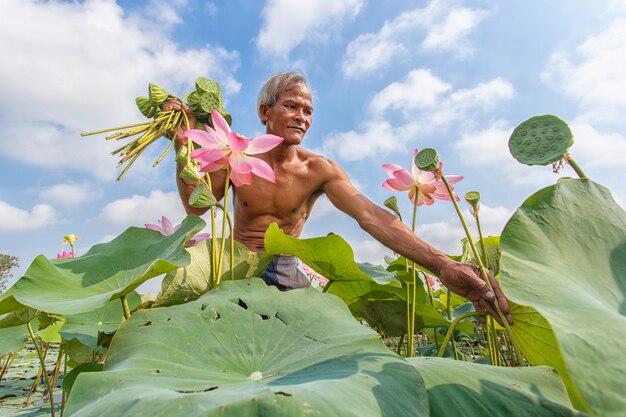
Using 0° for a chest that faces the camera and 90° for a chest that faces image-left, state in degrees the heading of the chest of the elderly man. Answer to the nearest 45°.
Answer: approximately 0°

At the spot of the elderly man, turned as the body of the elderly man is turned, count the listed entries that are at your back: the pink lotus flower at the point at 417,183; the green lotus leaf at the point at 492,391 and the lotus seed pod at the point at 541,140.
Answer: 0

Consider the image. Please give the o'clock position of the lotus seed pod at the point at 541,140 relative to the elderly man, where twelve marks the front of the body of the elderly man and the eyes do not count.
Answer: The lotus seed pod is roughly at 11 o'clock from the elderly man.

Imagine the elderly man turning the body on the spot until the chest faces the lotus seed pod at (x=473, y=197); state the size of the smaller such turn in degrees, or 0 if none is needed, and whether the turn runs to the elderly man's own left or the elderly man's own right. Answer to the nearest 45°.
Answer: approximately 45° to the elderly man's own left

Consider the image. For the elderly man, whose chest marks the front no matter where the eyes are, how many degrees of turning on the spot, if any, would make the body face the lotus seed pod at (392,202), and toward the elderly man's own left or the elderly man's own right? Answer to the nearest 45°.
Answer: approximately 45° to the elderly man's own left

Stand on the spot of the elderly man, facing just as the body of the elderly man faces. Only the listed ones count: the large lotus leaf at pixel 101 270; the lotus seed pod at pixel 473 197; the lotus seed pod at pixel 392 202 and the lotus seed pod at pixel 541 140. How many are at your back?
0

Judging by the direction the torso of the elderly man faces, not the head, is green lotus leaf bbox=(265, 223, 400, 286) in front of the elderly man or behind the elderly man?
in front

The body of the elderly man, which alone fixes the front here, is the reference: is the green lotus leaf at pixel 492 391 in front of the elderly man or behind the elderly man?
in front

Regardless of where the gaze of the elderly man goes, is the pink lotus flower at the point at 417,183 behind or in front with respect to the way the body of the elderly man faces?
in front
